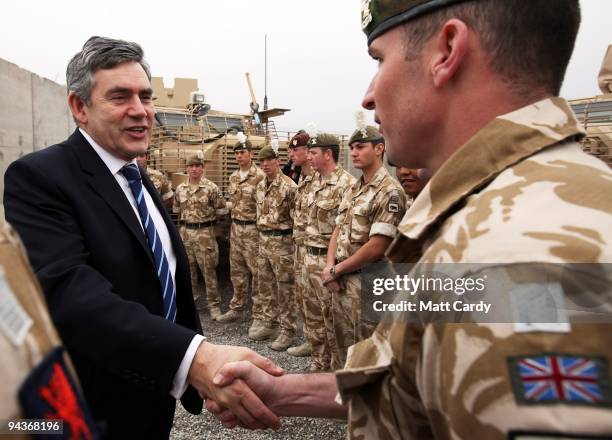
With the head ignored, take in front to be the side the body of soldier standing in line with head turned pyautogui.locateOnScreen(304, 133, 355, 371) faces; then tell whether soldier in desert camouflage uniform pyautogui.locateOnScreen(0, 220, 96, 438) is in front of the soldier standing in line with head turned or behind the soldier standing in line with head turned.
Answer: in front

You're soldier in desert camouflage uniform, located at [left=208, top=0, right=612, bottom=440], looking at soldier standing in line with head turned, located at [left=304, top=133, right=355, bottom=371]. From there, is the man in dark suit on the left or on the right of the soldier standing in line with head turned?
left

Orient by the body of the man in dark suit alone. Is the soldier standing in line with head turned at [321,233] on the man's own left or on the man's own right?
on the man's own left

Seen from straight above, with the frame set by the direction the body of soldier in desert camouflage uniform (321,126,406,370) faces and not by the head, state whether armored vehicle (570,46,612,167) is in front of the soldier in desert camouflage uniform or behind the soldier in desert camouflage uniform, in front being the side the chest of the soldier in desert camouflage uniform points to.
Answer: behind

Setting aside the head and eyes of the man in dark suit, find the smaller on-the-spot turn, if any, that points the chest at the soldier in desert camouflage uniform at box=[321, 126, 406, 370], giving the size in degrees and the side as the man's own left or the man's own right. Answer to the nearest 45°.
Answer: approximately 90° to the man's own left

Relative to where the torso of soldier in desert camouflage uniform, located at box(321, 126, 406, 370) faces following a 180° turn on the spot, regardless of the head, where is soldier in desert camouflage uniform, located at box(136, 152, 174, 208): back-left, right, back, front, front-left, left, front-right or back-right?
left

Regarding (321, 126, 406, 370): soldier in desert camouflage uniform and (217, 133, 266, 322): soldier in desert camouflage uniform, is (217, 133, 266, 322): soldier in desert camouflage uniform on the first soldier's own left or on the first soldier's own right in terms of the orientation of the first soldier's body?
on the first soldier's own right

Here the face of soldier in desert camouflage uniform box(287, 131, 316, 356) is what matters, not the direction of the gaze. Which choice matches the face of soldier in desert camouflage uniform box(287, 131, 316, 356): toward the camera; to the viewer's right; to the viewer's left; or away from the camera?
to the viewer's left

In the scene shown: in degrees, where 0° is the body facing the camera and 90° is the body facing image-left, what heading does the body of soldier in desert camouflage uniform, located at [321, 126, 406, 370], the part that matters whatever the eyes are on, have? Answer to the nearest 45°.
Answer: approximately 45°

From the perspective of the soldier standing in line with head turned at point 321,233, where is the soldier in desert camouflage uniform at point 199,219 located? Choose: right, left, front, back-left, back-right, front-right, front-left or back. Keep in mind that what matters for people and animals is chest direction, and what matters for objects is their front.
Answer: right

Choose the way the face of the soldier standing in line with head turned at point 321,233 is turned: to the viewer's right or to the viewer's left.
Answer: to the viewer's left

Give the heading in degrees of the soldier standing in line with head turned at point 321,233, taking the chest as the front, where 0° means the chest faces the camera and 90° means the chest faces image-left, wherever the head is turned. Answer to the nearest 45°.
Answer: approximately 45°
